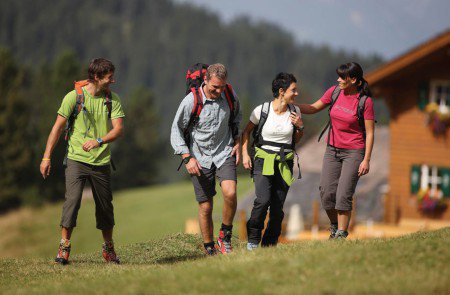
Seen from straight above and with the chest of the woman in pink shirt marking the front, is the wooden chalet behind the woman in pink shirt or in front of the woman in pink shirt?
behind

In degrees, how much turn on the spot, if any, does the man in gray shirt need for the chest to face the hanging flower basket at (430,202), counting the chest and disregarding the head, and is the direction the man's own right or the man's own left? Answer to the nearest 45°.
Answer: approximately 135° to the man's own left

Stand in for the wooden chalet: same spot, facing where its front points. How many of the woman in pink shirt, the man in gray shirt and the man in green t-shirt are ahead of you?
3

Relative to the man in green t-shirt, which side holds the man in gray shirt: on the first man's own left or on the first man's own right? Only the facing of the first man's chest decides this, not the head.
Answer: on the first man's own left

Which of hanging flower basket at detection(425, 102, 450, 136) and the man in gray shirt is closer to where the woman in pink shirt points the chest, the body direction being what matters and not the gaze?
the man in gray shirt

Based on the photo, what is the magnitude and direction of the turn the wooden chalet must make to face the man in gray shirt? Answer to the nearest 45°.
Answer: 0° — it already faces them

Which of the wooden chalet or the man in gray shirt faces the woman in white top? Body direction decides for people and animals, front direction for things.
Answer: the wooden chalet
